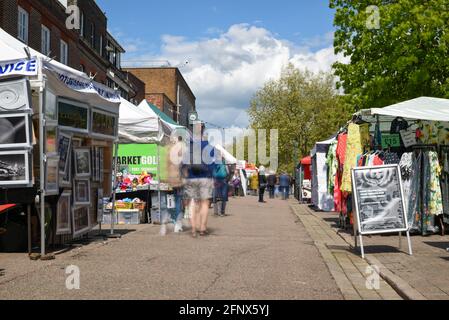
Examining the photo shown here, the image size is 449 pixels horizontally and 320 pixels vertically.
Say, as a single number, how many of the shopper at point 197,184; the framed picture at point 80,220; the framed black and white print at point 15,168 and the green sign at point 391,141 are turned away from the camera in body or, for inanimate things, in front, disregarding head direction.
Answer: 1

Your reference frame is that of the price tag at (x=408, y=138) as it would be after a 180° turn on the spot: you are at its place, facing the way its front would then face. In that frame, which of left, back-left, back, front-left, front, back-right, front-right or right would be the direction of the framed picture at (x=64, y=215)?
back-left

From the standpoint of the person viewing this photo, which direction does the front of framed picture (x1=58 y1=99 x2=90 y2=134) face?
facing the viewer and to the right of the viewer

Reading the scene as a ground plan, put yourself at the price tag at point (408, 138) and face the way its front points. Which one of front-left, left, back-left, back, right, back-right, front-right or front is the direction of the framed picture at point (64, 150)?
front-right

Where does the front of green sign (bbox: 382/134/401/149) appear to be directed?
toward the camera

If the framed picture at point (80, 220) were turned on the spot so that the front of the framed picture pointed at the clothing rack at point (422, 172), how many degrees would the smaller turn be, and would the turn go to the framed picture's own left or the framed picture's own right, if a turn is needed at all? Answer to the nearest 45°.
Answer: approximately 45° to the framed picture's own left

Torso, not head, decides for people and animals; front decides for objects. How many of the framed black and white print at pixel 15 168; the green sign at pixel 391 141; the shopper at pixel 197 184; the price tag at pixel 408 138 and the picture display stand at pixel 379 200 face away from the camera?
1

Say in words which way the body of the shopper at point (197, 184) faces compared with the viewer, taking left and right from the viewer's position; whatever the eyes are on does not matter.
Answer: facing away from the viewer

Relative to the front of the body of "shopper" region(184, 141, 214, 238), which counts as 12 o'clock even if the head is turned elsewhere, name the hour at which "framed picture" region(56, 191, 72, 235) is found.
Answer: The framed picture is roughly at 8 o'clock from the shopper.

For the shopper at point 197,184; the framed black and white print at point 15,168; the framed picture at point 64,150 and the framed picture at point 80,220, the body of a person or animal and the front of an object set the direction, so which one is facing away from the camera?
the shopper

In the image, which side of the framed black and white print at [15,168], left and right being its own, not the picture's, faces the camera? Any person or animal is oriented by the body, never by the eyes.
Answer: front

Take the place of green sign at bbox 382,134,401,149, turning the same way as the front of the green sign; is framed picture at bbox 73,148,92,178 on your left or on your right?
on your right

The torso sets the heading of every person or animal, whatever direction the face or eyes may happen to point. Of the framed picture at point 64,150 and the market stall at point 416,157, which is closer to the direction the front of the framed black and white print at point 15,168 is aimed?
the market stall
